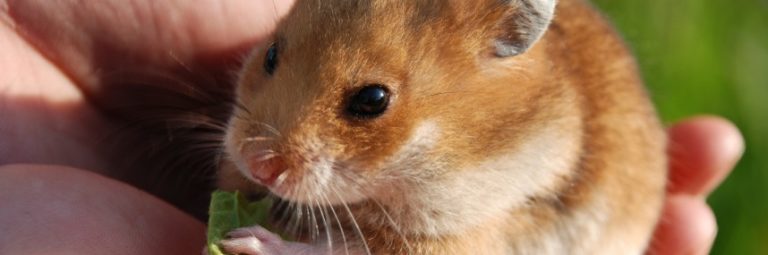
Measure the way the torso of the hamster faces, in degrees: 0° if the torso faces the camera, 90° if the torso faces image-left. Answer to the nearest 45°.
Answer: approximately 45°
